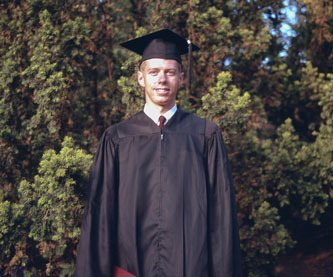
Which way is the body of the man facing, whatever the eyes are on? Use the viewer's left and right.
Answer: facing the viewer
